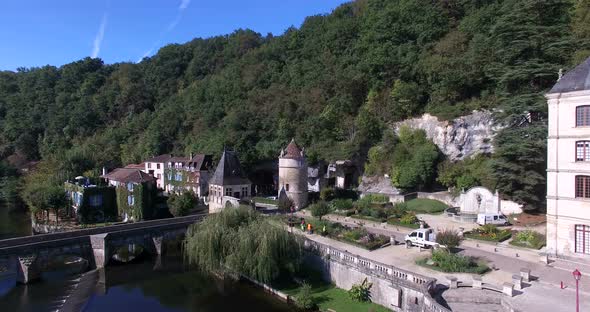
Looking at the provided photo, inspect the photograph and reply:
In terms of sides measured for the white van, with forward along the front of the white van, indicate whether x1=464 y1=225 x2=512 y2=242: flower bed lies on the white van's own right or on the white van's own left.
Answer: on the white van's own right
